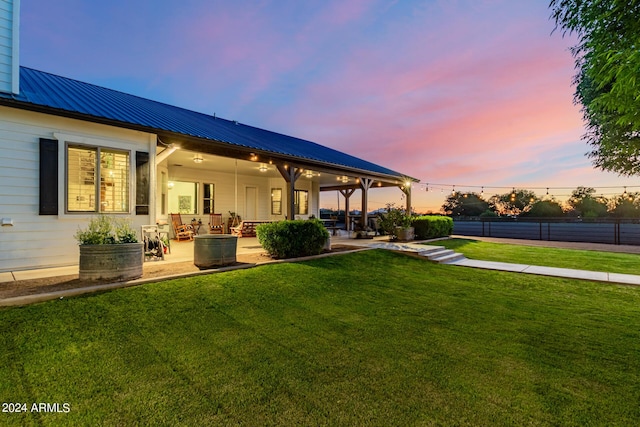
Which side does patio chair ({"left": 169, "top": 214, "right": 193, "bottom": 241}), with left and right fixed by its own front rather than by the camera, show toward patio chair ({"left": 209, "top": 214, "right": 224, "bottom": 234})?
left

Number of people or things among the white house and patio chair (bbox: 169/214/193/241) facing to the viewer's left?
0

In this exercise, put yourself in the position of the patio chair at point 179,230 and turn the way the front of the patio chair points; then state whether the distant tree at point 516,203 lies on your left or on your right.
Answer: on your left

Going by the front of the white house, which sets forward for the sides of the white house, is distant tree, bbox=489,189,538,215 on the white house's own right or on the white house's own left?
on the white house's own left

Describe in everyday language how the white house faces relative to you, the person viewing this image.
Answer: facing the viewer and to the right of the viewer

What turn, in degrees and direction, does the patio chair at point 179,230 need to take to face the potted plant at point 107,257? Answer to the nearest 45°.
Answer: approximately 45° to its right

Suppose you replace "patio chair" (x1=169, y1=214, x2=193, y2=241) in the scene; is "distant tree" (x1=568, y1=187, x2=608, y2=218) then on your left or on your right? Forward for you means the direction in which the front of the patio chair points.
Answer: on your left

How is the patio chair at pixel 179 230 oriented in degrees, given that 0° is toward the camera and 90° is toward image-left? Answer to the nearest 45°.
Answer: approximately 315°

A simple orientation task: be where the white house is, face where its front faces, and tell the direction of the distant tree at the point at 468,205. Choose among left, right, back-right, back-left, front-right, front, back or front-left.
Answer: left
